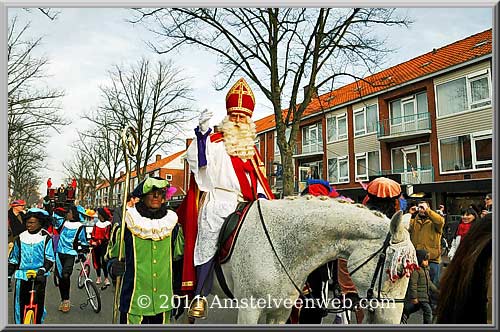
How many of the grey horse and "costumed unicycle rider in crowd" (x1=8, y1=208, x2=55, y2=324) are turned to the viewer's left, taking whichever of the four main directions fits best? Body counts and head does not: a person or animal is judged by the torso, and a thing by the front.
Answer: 0

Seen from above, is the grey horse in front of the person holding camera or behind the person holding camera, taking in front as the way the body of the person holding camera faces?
in front

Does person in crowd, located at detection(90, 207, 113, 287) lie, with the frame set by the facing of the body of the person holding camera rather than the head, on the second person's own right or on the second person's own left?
on the second person's own right

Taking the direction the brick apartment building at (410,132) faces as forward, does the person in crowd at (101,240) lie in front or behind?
in front

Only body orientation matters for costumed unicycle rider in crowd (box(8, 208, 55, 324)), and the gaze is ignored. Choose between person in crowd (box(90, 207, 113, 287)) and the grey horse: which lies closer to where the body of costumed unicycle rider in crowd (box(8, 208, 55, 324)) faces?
the grey horse

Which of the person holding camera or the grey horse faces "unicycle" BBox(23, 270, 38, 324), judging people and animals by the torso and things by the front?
the person holding camera

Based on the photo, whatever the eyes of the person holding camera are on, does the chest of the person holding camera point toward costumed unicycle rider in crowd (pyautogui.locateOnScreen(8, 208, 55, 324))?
yes

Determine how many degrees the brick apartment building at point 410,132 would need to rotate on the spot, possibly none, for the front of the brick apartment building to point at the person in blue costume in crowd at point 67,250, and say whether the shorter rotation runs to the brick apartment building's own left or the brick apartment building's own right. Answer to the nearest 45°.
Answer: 0° — it already faces them

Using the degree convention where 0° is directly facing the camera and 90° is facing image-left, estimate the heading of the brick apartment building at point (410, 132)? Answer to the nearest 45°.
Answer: approximately 45°

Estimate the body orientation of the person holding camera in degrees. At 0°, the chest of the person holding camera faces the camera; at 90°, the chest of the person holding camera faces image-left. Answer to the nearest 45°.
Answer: approximately 45°
